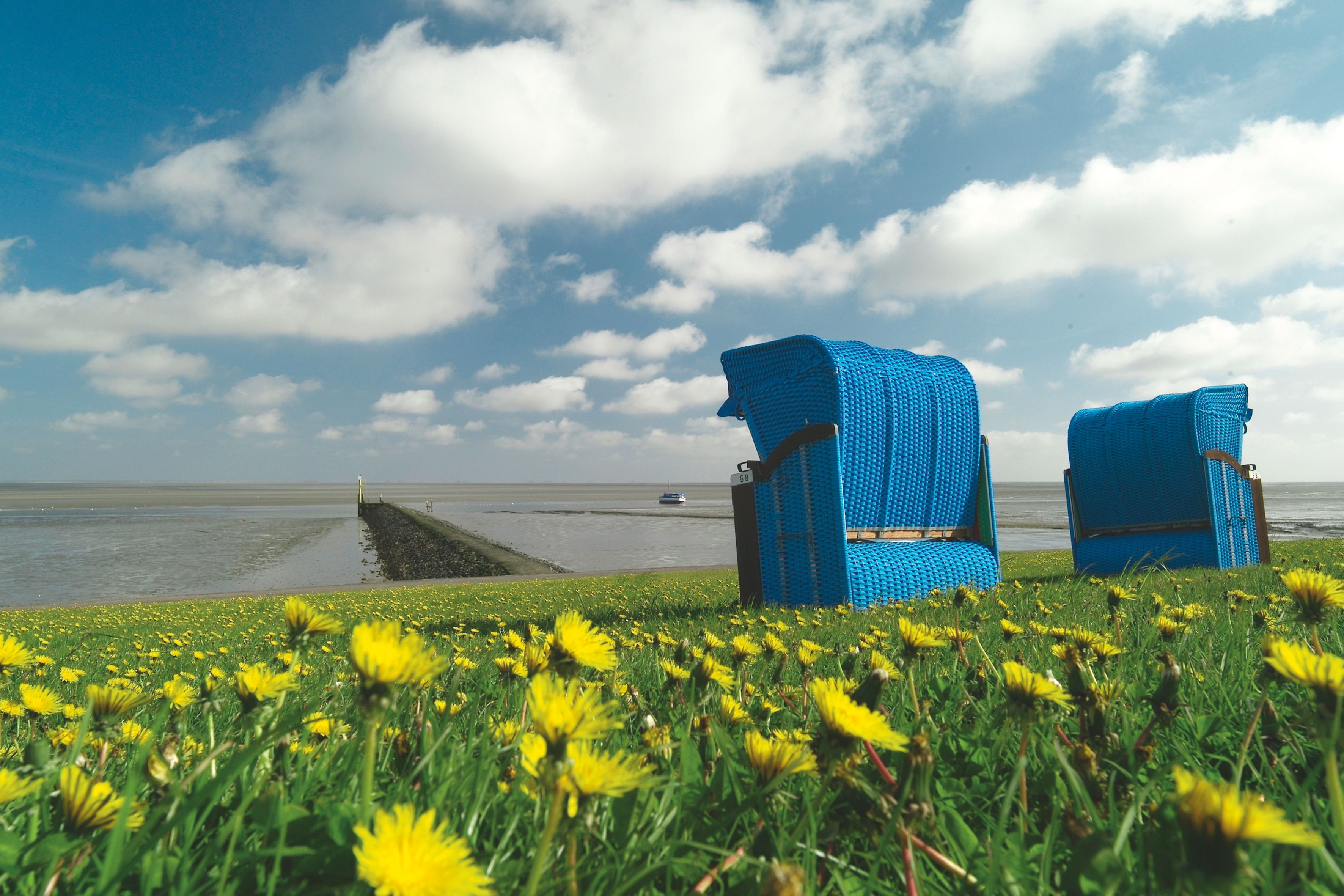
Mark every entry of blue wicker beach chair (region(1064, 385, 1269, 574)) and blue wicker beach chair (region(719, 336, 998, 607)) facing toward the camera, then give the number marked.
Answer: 0

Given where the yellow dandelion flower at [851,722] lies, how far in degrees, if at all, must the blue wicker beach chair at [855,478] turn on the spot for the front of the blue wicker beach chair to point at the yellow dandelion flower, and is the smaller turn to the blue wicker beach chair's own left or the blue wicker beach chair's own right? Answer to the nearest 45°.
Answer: approximately 135° to the blue wicker beach chair's own left

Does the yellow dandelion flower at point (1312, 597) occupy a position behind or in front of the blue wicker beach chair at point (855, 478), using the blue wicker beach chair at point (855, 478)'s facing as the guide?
behind

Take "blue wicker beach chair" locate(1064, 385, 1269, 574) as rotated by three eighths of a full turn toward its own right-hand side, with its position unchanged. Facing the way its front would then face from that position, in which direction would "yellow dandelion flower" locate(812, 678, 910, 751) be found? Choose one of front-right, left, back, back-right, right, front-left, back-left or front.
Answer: front

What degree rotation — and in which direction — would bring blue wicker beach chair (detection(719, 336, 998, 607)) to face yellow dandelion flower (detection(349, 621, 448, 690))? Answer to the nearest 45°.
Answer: approximately 135° to its left

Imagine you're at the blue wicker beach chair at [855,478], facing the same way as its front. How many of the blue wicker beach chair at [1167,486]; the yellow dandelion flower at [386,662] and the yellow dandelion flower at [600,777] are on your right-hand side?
1

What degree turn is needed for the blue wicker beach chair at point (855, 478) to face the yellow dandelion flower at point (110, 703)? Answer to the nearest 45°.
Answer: approximately 135° to its left

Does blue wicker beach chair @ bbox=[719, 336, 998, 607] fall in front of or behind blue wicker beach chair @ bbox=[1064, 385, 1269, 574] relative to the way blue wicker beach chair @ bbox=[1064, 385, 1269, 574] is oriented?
behind

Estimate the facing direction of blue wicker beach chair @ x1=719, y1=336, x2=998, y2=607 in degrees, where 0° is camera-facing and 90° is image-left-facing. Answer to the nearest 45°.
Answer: approximately 135°

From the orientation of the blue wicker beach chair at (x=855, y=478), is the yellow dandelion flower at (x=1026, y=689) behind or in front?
behind

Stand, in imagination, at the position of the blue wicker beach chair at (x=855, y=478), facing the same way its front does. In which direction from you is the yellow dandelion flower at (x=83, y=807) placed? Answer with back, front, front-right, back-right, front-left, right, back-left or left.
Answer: back-left

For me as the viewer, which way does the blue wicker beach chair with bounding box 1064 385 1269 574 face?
facing away from the viewer and to the right of the viewer

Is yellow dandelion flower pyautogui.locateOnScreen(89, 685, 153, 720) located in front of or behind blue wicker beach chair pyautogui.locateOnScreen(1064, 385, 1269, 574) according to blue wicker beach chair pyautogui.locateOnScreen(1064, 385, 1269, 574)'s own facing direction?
behind

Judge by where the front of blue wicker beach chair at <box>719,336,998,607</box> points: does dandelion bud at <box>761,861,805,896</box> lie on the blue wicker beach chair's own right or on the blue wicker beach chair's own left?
on the blue wicker beach chair's own left

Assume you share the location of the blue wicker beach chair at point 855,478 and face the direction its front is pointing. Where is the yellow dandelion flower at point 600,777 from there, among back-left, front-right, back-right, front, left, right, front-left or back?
back-left
